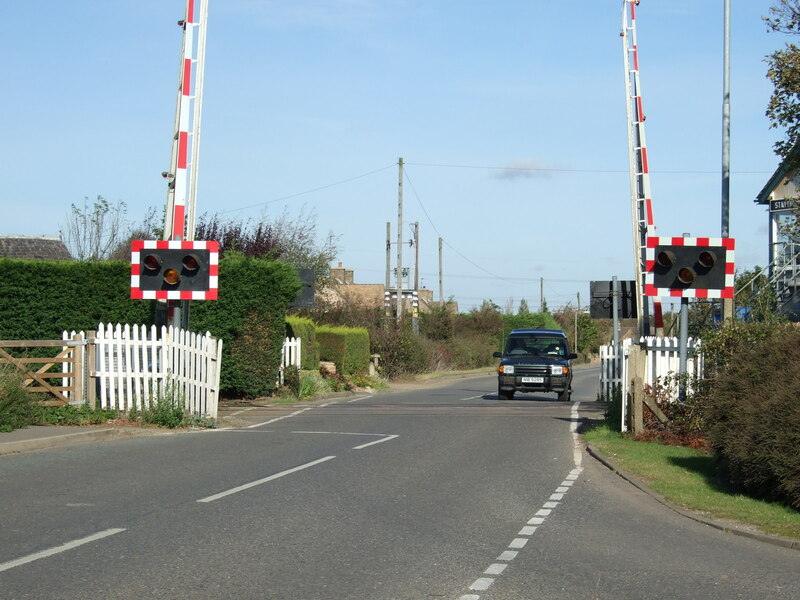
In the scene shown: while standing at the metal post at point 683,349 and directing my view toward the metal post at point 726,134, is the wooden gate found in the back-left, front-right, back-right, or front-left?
back-left

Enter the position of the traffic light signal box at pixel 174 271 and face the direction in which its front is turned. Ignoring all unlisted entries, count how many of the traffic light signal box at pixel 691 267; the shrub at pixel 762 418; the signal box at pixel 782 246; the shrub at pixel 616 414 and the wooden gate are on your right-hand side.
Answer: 1

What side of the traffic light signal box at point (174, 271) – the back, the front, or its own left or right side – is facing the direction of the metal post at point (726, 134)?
left

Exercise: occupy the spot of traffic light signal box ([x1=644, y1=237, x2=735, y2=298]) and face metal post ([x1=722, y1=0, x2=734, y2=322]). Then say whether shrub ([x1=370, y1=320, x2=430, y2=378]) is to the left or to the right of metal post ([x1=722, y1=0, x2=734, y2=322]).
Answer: left

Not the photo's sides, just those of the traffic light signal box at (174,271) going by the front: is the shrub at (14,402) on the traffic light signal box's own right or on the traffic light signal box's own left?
on the traffic light signal box's own right

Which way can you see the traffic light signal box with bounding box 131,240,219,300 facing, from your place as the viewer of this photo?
facing the viewer

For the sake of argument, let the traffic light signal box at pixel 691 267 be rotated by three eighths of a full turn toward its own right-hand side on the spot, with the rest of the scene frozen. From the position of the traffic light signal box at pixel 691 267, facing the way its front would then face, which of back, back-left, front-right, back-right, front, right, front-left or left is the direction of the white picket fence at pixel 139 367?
front-left

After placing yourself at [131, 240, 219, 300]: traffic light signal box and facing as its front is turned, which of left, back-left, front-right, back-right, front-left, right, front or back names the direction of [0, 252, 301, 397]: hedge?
back

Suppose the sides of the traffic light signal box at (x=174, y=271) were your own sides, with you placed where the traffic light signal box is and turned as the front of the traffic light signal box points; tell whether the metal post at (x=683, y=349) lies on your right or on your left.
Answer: on your left

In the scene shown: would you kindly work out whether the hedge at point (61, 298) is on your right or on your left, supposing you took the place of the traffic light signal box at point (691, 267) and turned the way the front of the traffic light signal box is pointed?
on your right

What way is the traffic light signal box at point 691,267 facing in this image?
toward the camera

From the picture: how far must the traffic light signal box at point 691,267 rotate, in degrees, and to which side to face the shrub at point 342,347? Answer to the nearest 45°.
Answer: approximately 135° to its right

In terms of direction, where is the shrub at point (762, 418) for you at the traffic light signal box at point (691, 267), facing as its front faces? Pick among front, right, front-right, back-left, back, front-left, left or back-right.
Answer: front

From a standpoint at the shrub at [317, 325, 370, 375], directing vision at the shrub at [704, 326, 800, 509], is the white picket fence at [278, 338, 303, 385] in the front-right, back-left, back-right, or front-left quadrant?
front-right

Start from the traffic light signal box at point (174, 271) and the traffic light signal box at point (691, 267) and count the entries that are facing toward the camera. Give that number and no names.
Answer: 2
